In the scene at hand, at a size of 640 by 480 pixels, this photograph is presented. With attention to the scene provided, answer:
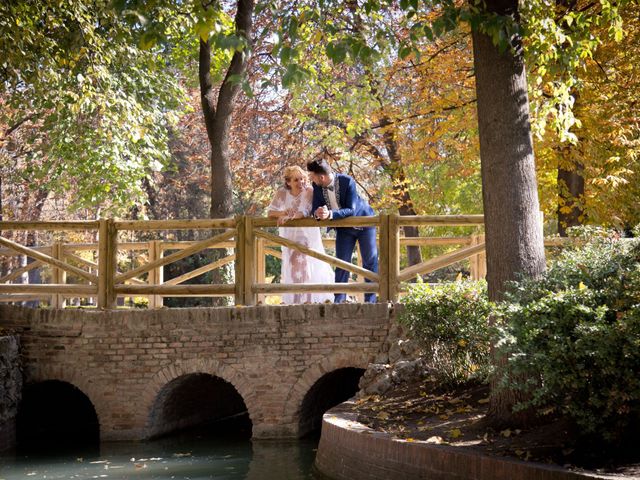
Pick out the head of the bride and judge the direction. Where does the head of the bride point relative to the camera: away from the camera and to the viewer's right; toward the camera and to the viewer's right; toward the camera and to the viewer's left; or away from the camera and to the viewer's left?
toward the camera and to the viewer's right

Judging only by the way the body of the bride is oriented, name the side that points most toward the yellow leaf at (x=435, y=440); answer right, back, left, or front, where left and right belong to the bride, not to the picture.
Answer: front

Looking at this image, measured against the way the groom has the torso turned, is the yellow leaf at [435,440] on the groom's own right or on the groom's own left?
on the groom's own left

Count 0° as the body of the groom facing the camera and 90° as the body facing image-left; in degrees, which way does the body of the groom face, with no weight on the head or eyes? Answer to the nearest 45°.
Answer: approximately 45°

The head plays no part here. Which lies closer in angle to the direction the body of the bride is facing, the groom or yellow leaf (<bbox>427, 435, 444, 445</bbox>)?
the yellow leaf

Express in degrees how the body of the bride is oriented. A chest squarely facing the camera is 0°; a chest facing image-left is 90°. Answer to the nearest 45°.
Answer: approximately 0°

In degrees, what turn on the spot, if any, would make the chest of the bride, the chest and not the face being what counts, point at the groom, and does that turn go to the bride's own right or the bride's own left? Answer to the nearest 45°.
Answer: approximately 45° to the bride's own left

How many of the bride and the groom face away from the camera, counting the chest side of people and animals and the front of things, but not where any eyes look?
0
